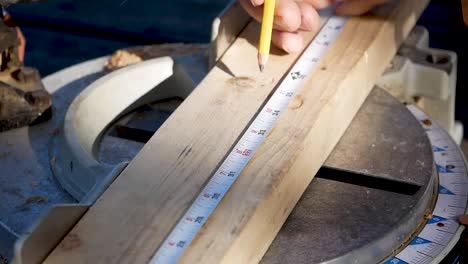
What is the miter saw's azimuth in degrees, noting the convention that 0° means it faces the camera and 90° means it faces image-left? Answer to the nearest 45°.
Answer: approximately 315°
